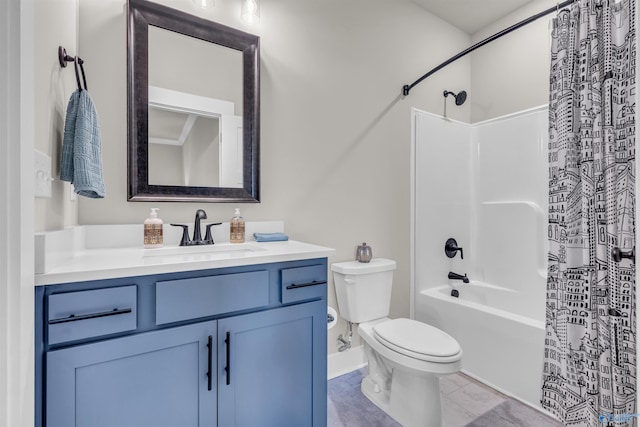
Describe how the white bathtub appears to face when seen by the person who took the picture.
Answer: facing the viewer and to the left of the viewer

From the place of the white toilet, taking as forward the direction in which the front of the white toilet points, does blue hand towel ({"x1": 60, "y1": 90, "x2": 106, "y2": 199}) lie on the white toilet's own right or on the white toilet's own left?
on the white toilet's own right

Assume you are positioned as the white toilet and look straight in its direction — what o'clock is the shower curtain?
The shower curtain is roughly at 11 o'clock from the white toilet.

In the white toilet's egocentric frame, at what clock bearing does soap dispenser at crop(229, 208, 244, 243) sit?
The soap dispenser is roughly at 4 o'clock from the white toilet.

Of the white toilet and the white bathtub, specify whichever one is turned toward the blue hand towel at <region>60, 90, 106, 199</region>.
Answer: the white bathtub

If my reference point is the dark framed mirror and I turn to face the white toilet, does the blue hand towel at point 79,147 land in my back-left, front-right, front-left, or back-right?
back-right

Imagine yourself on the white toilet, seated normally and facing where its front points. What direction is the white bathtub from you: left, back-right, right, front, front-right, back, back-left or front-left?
left

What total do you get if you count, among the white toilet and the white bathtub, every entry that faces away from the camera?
0

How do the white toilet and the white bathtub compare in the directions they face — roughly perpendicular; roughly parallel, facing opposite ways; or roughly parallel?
roughly perpendicular

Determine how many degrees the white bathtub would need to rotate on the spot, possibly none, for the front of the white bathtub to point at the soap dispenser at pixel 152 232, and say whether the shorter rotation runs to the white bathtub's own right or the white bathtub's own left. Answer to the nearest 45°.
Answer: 0° — it already faces it

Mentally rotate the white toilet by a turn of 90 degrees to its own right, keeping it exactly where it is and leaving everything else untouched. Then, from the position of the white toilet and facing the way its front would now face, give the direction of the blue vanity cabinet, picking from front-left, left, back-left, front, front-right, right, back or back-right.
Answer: front

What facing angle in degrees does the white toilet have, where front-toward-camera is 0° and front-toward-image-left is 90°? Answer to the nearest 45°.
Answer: approximately 315°

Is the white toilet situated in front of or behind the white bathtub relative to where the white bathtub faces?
in front

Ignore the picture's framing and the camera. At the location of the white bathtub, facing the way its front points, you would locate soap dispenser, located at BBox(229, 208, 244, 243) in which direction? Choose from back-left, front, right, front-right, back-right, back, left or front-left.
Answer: front

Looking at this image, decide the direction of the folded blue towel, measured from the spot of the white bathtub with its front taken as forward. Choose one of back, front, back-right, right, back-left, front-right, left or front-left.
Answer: front
